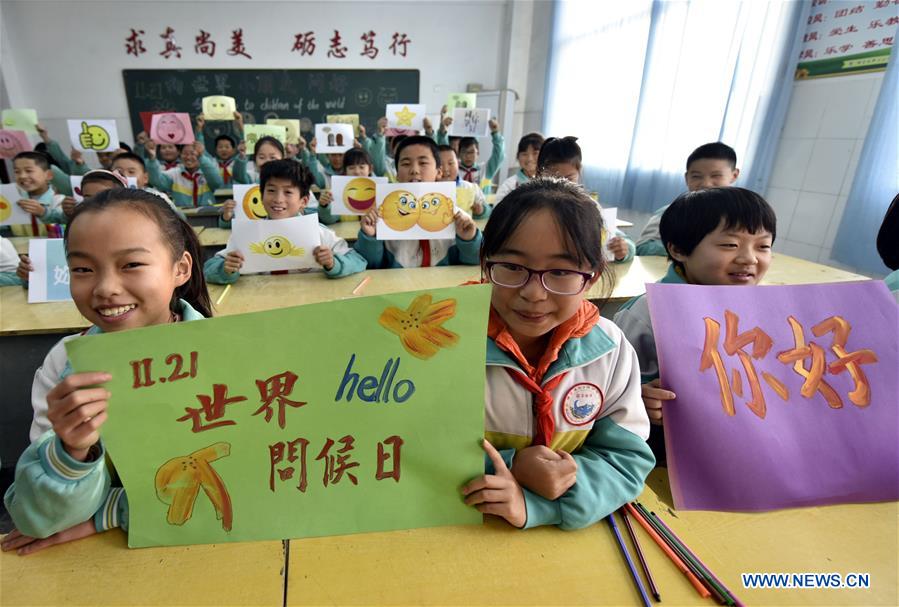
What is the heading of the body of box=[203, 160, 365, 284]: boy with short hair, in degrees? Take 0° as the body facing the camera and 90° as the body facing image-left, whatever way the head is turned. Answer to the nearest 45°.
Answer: approximately 0°

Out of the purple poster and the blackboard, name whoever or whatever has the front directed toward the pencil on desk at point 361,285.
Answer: the blackboard

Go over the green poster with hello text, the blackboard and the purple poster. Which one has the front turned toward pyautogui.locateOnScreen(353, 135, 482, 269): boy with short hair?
the blackboard

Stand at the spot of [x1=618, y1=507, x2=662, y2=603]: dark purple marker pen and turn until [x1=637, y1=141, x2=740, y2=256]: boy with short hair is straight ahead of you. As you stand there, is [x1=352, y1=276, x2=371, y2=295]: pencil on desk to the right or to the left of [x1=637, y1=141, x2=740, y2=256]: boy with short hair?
left

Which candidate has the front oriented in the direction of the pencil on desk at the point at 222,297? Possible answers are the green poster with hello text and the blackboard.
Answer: the blackboard
